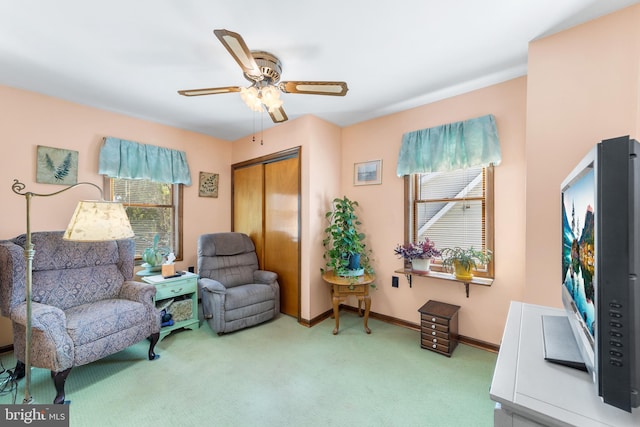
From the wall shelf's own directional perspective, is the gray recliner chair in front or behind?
in front

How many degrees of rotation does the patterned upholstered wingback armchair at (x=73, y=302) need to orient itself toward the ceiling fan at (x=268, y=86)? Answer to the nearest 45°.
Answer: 0° — it already faces it

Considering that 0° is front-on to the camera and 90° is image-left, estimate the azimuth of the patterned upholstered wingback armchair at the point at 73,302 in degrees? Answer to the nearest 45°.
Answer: approximately 315°

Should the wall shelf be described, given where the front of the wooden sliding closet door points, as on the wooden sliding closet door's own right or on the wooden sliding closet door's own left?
on the wooden sliding closet door's own left

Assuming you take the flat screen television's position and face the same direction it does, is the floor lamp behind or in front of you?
in front

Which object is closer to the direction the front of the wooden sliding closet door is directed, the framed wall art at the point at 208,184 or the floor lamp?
the floor lamp

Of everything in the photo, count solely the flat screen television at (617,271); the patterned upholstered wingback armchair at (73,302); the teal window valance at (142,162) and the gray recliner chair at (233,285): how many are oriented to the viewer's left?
1

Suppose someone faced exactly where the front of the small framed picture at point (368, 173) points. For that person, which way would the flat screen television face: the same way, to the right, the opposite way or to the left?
to the right

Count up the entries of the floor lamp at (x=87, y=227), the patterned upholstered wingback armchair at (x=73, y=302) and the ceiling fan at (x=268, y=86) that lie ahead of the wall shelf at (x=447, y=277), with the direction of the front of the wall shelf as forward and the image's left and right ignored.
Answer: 3

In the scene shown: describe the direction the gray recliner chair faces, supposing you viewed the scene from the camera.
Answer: facing the viewer and to the right of the viewer

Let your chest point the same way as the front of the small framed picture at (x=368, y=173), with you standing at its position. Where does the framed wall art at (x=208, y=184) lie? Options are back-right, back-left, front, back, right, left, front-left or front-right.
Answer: front-right

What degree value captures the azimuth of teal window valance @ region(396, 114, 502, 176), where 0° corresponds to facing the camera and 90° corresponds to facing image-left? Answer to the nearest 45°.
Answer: approximately 45°

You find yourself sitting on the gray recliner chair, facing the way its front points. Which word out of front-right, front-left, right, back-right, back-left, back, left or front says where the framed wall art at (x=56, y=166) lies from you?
back-right
